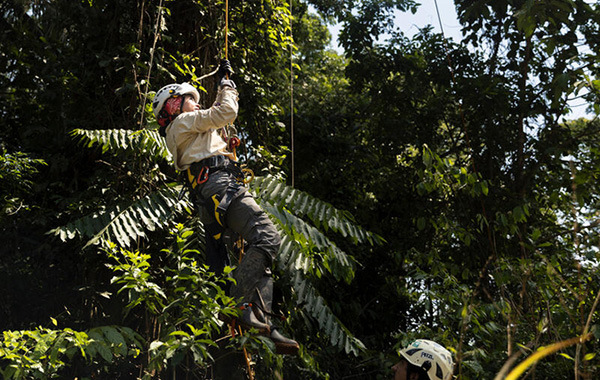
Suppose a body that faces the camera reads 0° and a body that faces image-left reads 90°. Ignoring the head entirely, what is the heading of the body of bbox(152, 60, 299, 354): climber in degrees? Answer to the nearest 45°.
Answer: approximately 270°

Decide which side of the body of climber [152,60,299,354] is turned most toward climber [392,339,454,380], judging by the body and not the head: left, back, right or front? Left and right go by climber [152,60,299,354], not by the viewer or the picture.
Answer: front
